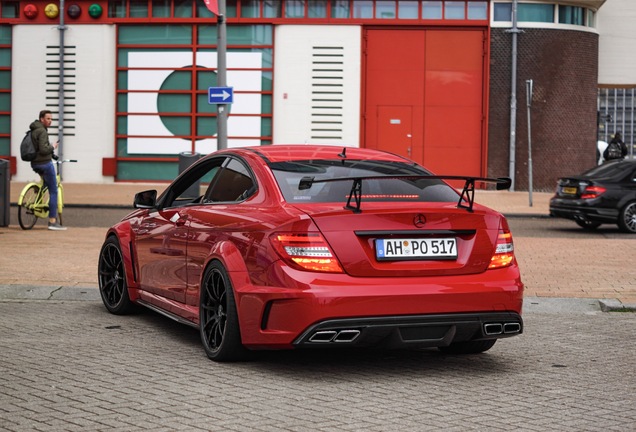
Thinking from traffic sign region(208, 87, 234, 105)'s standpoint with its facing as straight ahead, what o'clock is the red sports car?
The red sports car is roughly at 12 o'clock from the traffic sign.

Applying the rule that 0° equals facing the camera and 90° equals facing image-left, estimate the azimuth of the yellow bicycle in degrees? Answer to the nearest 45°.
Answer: approximately 225°

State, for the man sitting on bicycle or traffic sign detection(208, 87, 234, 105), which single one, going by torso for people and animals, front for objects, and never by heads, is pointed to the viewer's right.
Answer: the man sitting on bicycle

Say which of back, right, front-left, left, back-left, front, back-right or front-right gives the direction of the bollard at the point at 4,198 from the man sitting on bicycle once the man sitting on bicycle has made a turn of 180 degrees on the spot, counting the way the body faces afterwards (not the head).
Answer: front-right

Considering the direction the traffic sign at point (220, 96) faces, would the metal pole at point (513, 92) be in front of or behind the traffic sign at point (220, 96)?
behind

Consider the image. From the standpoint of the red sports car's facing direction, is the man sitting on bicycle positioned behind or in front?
in front

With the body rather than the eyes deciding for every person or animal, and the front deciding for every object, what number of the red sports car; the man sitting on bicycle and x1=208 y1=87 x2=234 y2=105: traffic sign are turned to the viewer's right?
1

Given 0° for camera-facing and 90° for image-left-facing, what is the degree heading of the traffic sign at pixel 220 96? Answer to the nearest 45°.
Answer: approximately 0°

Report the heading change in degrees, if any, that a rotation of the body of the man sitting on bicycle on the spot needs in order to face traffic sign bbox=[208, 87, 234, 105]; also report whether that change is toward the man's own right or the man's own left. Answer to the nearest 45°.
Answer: approximately 45° to the man's own left

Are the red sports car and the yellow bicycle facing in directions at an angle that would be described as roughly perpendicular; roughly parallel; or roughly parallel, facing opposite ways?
roughly perpendicular

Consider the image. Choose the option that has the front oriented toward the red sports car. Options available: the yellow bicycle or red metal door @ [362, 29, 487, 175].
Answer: the red metal door

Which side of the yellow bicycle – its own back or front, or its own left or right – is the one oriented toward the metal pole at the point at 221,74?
front

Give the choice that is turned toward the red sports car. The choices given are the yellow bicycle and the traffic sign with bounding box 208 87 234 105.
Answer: the traffic sign

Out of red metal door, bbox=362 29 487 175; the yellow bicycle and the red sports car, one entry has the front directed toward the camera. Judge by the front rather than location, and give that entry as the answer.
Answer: the red metal door

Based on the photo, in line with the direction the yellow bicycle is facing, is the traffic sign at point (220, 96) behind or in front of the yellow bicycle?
in front
